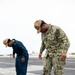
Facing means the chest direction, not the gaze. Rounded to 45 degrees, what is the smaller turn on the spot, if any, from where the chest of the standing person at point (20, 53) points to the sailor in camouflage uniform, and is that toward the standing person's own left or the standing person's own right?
approximately 135° to the standing person's own left

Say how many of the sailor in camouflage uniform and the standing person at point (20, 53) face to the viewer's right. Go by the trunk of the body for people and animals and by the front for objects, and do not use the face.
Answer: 0

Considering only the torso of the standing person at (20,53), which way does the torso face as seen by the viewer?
to the viewer's left

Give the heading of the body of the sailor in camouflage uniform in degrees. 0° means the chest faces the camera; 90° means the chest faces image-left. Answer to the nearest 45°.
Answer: approximately 45°
